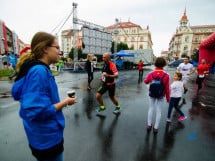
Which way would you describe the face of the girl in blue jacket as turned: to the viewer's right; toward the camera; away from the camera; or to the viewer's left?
to the viewer's right

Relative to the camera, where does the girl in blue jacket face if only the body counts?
to the viewer's right
